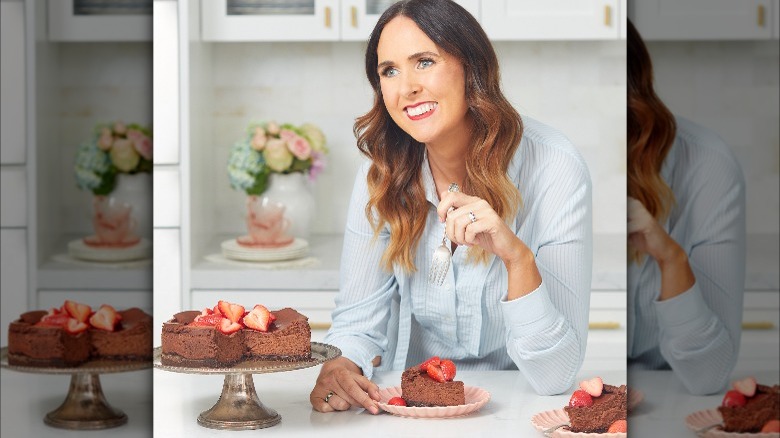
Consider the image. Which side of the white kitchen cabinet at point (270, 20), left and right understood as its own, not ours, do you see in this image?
front

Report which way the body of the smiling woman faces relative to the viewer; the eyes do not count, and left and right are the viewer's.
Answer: facing the viewer and to the left of the viewer

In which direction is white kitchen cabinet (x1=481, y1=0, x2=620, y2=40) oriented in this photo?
toward the camera

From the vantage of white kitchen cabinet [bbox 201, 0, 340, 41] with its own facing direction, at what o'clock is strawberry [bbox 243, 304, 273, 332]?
The strawberry is roughly at 12 o'clock from the white kitchen cabinet.
